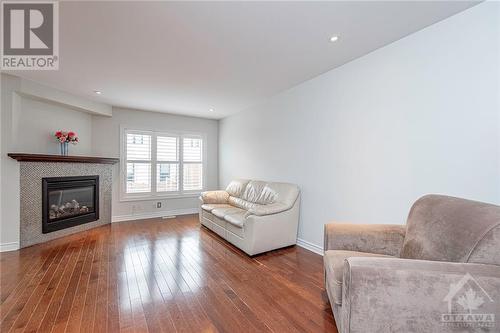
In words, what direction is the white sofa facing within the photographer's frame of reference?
facing the viewer and to the left of the viewer

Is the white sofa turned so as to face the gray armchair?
no

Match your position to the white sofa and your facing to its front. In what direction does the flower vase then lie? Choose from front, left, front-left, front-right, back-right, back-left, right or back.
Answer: front-right

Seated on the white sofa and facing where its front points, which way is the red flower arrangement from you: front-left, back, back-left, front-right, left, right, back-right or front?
front-right

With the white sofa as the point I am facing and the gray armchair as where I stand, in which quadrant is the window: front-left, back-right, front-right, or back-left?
front-left

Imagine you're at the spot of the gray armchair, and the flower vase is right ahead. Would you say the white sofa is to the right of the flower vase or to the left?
right

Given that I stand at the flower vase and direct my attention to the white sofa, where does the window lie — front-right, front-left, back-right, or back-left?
front-left

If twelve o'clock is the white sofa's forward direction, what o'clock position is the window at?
The window is roughly at 3 o'clock from the white sofa.
